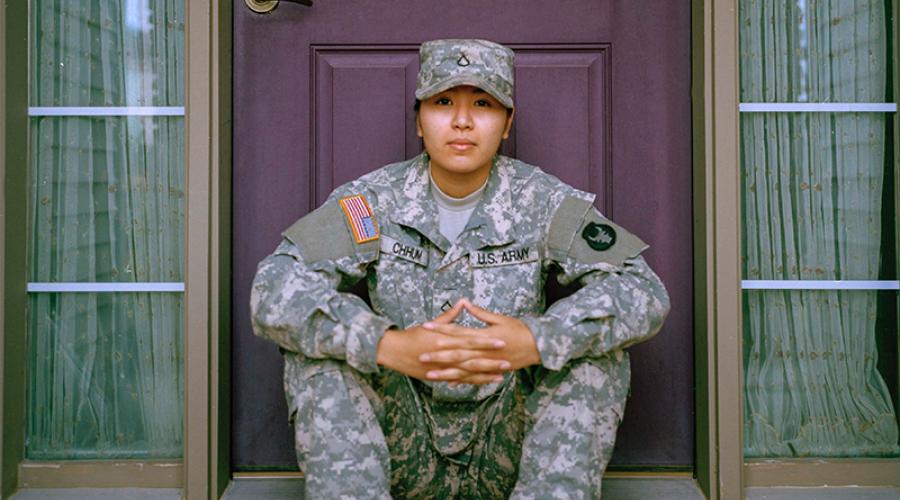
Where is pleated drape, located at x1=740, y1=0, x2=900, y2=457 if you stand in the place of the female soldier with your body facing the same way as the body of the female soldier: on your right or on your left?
on your left

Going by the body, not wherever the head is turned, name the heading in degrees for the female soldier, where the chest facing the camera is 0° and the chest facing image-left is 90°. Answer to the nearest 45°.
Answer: approximately 0°

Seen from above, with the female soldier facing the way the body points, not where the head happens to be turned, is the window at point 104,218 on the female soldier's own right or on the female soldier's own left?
on the female soldier's own right
